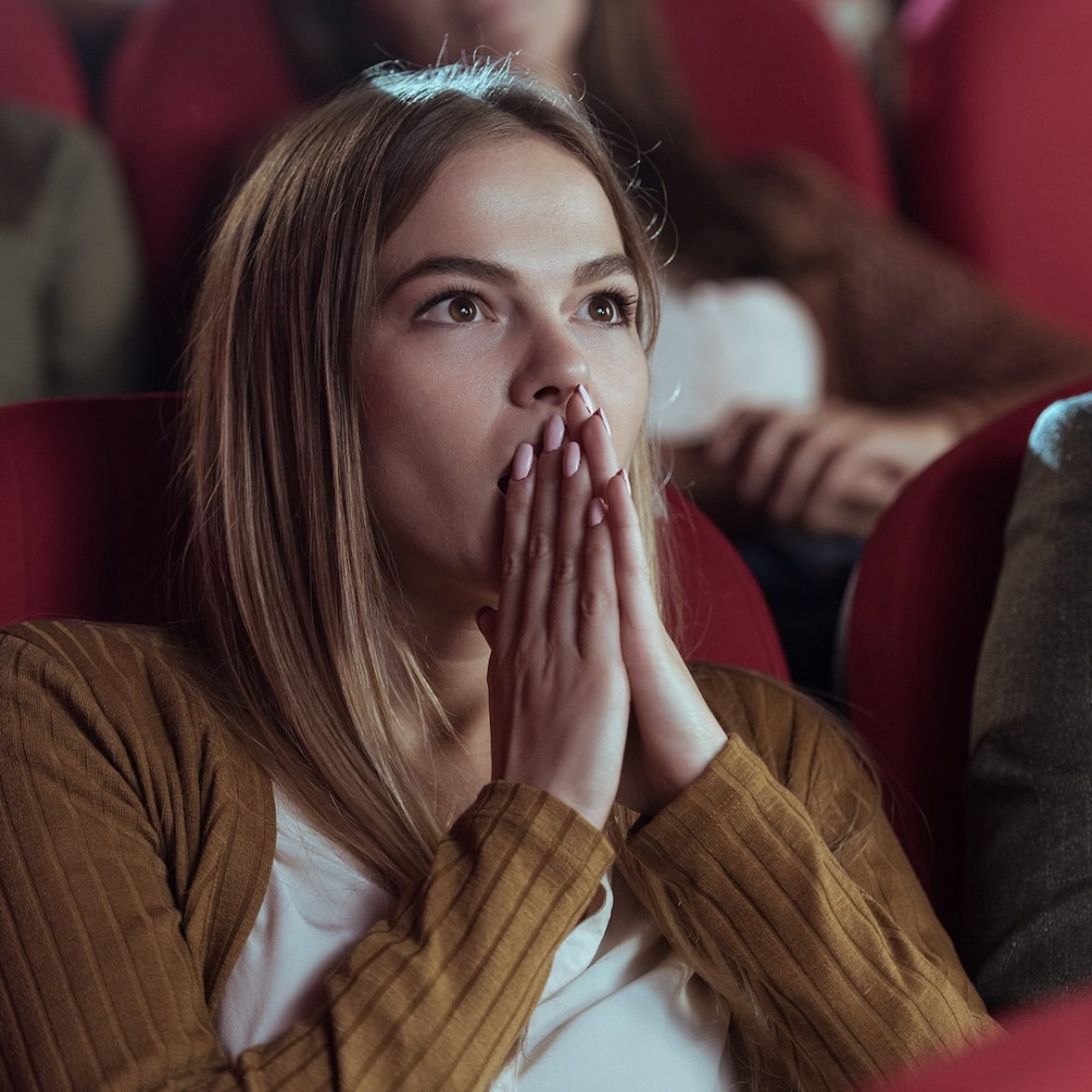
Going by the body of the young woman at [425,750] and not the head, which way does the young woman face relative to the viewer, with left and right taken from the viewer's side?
facing the viewer and to the right of the viewer

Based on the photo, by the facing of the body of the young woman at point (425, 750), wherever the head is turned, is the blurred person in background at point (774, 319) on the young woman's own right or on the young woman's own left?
on the young woman's own left

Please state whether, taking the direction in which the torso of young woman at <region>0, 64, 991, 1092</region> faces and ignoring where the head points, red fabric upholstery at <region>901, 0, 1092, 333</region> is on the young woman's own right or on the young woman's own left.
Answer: on the young woman's own left
